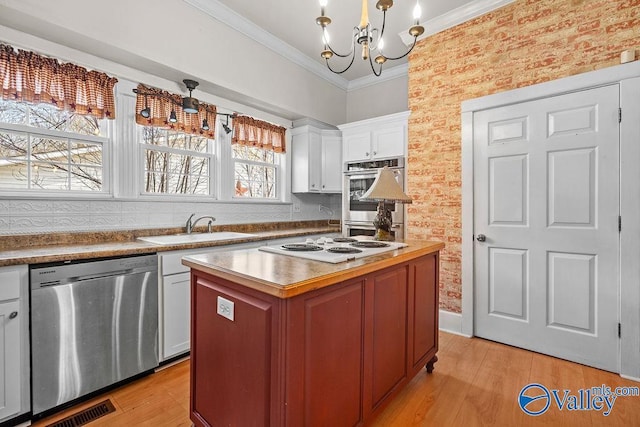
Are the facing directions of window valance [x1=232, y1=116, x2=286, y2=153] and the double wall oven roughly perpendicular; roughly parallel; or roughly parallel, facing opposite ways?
roughly perpendicular

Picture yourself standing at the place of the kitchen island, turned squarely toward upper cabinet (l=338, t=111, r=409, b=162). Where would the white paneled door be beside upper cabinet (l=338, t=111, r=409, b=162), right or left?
right

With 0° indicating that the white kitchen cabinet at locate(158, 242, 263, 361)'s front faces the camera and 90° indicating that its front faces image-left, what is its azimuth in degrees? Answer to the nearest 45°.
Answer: approximately 315°

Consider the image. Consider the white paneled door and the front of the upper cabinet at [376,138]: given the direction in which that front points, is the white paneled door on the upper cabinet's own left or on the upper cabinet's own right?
on the upper cabinet's own left

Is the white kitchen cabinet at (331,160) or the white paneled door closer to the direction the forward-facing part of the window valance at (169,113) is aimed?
the white paneled door

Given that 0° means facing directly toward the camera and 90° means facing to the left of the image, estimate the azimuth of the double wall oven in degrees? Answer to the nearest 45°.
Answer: approximately 45°

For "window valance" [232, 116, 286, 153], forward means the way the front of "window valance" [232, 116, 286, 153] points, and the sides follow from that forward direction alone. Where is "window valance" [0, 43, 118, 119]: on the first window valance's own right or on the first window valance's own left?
on the first window valance's own right

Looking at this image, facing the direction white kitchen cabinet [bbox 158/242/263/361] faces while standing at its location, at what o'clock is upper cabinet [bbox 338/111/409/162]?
The upper cabinet is roughly at 10 o'clock from the white kitchen cabinet.

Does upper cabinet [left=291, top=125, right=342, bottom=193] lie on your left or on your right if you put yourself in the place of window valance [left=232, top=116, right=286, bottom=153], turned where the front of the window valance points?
on your left
